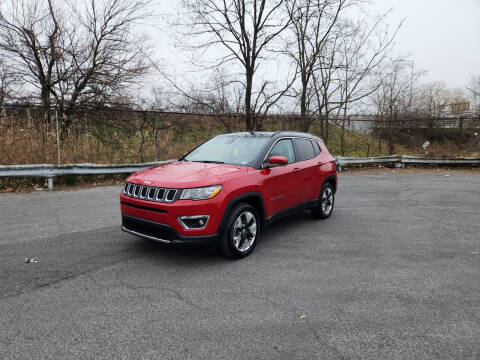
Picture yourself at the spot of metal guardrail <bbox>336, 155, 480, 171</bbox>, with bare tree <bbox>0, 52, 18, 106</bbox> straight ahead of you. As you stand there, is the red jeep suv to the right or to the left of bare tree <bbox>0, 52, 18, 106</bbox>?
left

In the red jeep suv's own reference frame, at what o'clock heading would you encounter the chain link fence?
The chain link fence is roughly at 4 o'clock from the red jeep suv.

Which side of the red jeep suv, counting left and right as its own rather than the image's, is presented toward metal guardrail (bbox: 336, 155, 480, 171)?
back

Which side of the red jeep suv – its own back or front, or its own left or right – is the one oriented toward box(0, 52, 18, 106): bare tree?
right

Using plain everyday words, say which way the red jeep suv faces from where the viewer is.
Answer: facing the viewer and to the left of the viewer
